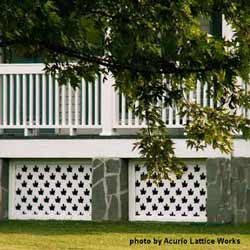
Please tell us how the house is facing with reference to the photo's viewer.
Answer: facing the viewer

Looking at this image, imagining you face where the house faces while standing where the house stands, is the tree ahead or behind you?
ahead
